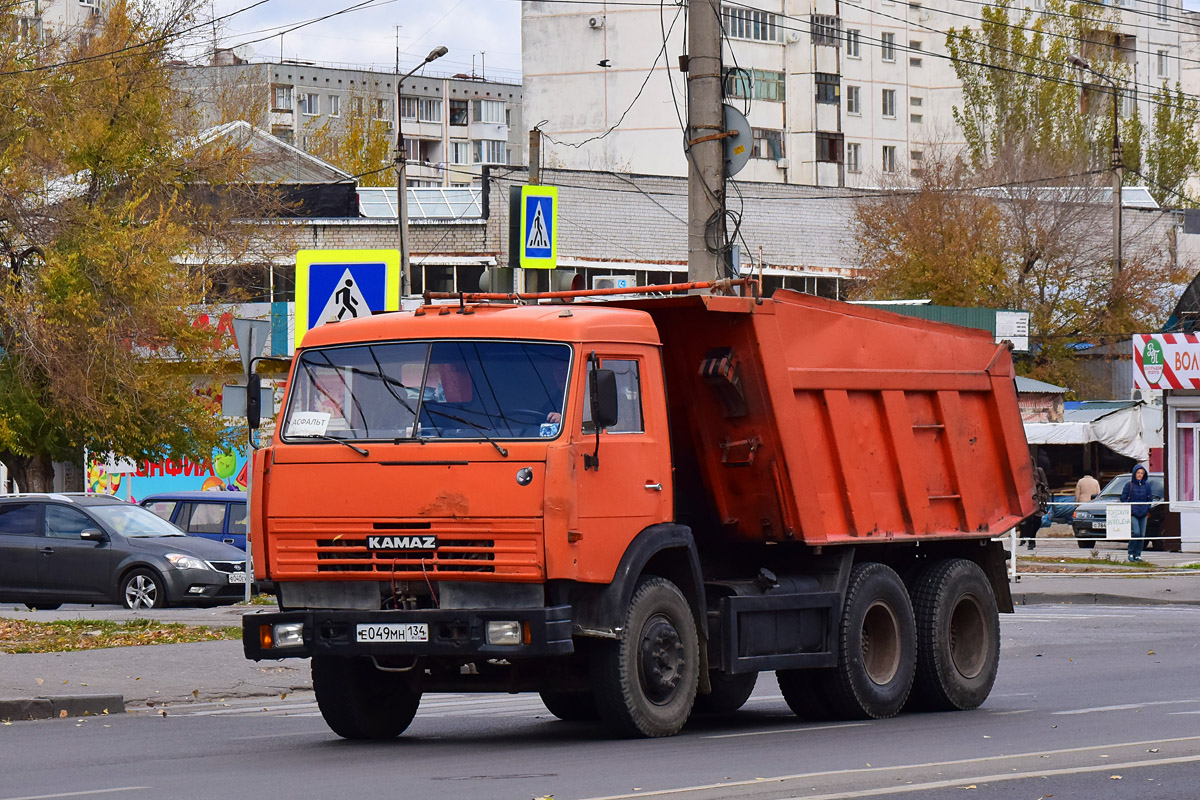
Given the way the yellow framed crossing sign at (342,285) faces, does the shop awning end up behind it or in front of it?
behind

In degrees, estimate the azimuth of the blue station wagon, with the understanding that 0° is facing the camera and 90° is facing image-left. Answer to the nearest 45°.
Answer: approximately 270°

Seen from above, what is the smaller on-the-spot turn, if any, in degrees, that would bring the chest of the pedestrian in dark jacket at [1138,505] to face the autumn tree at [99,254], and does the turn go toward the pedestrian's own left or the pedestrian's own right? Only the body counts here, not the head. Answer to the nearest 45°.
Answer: approximately 45° to the pedestrian's own right

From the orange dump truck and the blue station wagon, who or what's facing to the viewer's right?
the blue station wagon

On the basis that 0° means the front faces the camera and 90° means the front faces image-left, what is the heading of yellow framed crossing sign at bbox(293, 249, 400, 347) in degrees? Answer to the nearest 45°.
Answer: approximately 0°

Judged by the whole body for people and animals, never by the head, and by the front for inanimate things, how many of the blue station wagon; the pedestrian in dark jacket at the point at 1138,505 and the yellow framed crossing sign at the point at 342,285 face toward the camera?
2

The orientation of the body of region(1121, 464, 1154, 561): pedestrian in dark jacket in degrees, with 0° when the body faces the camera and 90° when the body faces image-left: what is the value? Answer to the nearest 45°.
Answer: approximately 0°

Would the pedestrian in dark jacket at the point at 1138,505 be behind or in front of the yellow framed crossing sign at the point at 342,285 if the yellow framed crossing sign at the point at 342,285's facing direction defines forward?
behind

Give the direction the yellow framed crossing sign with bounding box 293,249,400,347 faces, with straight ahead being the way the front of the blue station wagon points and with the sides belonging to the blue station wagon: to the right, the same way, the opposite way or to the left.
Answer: to the right

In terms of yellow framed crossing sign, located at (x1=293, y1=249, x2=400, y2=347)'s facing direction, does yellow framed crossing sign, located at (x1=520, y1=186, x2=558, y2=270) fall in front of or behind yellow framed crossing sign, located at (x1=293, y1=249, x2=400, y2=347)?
behind

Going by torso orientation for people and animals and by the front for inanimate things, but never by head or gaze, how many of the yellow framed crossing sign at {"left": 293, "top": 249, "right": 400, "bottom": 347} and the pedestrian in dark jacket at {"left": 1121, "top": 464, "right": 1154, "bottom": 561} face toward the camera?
2
